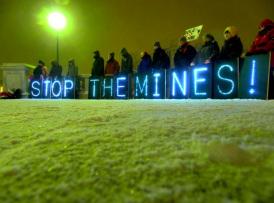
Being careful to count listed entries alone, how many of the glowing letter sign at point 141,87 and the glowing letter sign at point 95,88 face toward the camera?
2

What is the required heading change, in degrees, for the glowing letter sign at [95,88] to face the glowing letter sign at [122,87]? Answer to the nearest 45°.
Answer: approximately 45° to its left

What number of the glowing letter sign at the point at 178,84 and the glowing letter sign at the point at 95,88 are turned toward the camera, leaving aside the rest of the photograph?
2

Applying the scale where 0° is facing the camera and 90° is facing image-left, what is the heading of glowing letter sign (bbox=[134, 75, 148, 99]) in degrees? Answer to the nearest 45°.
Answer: approximately 0°

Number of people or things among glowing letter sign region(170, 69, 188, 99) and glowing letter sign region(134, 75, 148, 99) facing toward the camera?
2

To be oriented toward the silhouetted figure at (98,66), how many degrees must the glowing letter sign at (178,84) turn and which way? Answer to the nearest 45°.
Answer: approximately 135° to its right

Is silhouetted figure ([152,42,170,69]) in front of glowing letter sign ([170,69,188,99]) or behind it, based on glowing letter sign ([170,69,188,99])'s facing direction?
behind
